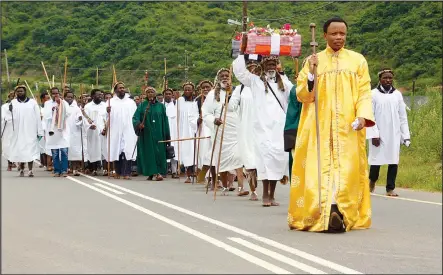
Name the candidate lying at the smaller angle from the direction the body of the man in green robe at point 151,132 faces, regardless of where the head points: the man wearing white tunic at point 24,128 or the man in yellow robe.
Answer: the man in yellow robe

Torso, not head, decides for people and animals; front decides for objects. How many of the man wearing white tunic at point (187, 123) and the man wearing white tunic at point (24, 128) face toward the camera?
2

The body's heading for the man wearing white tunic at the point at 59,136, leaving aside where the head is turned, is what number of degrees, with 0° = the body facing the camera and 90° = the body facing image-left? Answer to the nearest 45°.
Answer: approximately 0°
